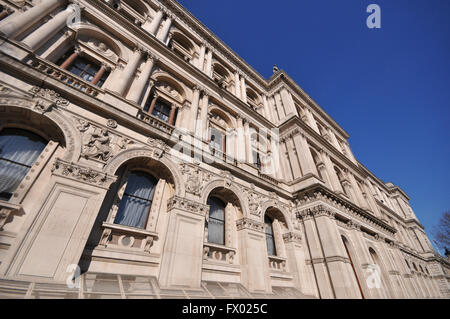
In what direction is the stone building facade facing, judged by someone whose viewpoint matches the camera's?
facing the viewer and to the right of the viewer
